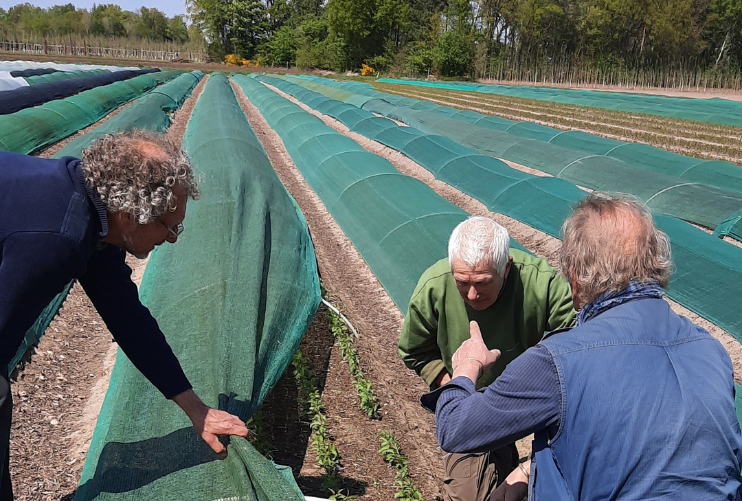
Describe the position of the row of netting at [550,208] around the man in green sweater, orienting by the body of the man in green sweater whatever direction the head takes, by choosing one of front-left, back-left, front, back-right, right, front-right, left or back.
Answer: back

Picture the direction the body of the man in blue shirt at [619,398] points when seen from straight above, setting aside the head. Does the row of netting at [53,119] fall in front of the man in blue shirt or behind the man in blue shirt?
in front

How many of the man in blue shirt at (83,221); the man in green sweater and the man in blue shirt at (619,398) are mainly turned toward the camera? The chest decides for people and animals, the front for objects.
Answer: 1

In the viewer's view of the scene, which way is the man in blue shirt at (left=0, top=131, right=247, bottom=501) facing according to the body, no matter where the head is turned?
to the viewer's right

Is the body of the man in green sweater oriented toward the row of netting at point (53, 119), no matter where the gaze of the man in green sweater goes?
no

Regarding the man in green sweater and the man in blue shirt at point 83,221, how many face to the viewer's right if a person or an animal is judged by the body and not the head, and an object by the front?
1

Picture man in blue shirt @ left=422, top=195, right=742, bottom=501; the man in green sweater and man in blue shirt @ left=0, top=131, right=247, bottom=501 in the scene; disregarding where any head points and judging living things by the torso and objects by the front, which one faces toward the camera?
the man in green sweater

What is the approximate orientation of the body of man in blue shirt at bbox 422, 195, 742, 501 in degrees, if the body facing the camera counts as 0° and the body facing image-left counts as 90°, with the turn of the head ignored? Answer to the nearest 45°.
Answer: approximately 135°

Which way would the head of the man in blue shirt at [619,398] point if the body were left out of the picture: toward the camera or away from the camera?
away from the camera

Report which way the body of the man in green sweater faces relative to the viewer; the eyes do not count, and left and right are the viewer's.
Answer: facing the viewer

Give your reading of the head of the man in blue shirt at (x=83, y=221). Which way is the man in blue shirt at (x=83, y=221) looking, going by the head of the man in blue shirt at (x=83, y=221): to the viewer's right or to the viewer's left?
to the viewer's right

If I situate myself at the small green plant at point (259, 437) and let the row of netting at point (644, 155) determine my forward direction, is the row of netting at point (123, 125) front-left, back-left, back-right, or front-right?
front-left

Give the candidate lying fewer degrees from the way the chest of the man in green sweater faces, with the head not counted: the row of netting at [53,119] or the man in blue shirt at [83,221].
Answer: the man in blue shirt

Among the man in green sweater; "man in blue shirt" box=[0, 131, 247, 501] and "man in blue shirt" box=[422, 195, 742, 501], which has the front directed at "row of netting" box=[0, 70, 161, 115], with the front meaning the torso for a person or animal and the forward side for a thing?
"man in blue shirt" box=[422, 195, 742, 501]

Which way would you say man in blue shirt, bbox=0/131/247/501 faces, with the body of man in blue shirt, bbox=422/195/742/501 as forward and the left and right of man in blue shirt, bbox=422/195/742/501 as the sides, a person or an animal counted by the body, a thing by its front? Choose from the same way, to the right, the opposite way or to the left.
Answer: to the right

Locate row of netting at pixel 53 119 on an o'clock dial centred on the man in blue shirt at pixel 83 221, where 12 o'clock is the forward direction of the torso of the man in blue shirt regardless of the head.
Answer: The row of netting is roughly at 9 o'clock from the man in blue shirt.
